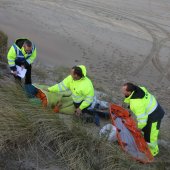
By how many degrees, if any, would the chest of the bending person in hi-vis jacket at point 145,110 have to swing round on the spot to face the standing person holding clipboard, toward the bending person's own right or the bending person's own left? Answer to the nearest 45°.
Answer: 0° — they already face them

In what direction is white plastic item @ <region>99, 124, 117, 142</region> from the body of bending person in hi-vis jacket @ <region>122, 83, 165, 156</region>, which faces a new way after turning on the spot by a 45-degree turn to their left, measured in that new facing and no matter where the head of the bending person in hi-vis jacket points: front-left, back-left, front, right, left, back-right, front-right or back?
front

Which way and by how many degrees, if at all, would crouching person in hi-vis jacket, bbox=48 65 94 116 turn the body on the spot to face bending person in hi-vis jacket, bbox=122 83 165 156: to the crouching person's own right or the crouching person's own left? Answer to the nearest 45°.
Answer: approximately 90° to the crouching person's own left

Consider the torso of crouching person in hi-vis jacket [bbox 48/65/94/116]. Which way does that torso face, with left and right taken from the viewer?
facing the viewer and to the left of the viewer

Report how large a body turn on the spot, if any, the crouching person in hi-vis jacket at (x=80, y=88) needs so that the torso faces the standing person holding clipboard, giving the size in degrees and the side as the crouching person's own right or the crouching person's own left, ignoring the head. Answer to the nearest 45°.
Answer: approximately 90° to the crouching person's own right

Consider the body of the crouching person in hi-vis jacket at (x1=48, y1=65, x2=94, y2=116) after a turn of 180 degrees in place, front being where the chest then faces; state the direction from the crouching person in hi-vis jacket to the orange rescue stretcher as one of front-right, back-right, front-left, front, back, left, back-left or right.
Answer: right

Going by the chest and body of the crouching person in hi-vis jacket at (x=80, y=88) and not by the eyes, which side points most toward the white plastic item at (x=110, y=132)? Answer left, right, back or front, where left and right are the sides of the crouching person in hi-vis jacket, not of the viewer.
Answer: left

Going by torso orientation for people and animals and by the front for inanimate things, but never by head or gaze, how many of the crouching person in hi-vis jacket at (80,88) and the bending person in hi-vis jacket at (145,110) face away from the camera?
0

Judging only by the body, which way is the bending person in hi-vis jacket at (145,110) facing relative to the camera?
to the viewer's left
